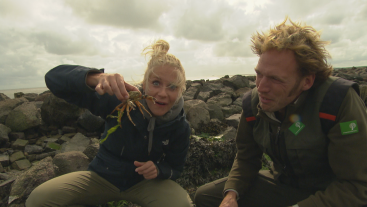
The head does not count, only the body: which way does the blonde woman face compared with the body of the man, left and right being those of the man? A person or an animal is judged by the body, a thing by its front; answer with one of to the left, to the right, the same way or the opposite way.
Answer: to the left

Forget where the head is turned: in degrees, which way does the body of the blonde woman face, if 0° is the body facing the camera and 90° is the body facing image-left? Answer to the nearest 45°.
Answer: approximately 0°

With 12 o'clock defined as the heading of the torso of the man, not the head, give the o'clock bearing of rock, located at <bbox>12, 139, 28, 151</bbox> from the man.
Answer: The rock is roughly at 2 o'clock from the man.

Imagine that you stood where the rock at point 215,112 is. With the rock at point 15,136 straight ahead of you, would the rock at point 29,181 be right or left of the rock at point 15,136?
left

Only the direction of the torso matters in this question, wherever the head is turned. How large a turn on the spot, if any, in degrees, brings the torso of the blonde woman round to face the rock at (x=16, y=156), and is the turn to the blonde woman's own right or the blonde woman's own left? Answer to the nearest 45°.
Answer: approximately 135° to the blonde woman's own right

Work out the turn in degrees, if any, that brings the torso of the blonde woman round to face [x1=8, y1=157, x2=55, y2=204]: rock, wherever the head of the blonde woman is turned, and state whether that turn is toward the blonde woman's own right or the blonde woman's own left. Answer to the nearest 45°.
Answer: approximately 135° to the blonde woman's own right

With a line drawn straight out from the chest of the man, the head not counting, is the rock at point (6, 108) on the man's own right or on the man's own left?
on the man's own right

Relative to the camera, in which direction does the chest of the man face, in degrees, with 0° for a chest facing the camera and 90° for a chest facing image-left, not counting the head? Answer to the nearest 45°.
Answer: approximately 45°
